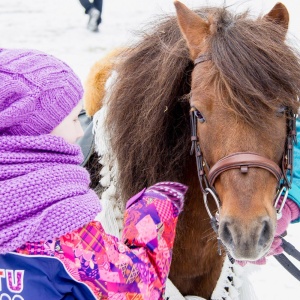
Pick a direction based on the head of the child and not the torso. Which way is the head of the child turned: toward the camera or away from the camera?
away from the camera

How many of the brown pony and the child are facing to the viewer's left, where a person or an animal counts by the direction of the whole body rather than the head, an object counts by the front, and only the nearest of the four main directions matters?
0

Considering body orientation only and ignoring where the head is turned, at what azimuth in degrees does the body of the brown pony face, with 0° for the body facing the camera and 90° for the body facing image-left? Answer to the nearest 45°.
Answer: approximately 315°

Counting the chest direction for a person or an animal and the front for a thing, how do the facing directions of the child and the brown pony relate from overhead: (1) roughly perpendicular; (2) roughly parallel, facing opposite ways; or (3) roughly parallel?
roughly perpendicular

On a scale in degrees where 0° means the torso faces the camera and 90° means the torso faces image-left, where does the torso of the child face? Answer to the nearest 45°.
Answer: approximately 225°
